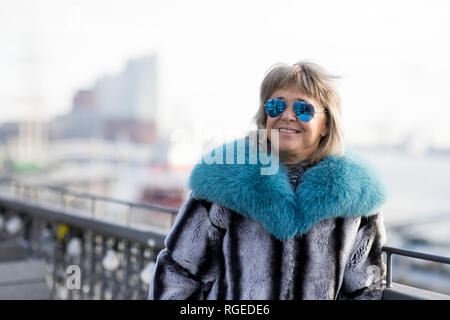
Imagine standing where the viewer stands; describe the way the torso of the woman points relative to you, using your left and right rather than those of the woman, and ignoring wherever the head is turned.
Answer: facing the viewer

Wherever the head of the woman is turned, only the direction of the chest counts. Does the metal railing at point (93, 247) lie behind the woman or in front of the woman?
behind
